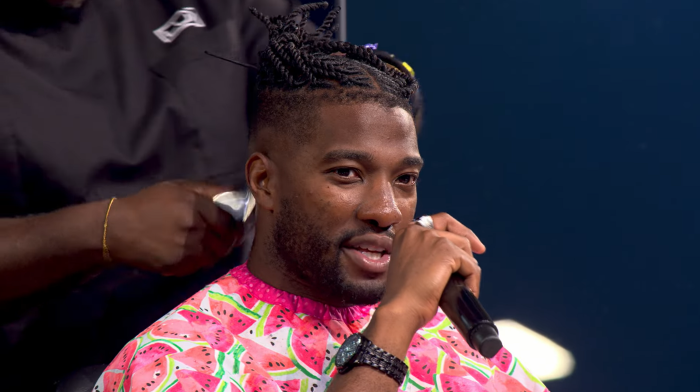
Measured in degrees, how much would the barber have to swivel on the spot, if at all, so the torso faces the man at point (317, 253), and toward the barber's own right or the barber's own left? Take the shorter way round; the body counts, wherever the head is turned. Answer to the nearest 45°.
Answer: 0° — they already face them

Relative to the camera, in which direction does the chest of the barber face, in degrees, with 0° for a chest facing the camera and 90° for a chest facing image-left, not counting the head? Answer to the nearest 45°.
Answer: approximately 315°
